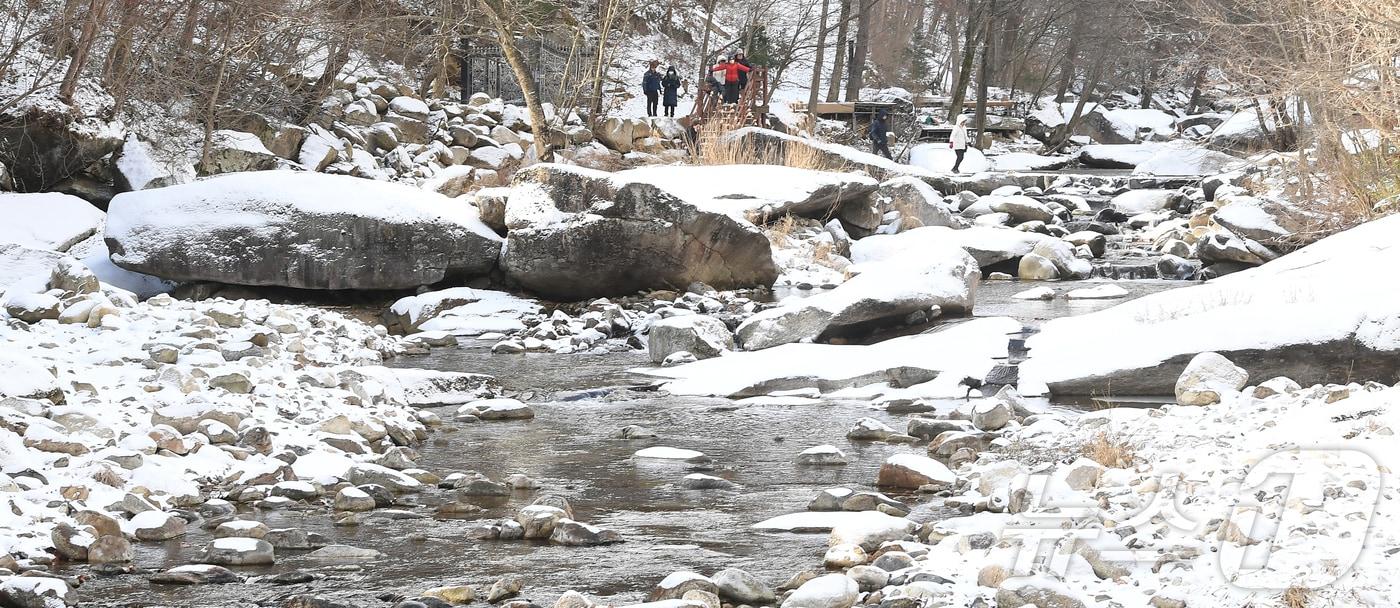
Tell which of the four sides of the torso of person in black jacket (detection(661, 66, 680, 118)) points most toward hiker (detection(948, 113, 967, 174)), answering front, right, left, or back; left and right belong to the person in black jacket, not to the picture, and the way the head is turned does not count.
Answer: left

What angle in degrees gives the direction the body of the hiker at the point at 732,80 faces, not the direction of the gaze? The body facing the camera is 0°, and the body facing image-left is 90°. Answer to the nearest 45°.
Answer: approximately 0°

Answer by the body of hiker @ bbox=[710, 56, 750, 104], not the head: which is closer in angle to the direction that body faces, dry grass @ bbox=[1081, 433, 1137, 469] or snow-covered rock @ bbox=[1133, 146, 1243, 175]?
the dry grass

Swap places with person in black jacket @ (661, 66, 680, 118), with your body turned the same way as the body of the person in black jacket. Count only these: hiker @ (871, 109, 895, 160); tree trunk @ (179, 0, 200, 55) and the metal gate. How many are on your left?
1

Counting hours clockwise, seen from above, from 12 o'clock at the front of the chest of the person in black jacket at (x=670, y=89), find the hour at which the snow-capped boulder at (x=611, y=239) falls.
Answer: The snow-capped boulder is roughly at 12 o'clock from the person in black jacket.

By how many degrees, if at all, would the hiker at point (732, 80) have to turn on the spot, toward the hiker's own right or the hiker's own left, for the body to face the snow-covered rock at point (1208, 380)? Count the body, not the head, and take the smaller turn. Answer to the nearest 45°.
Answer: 0° — they already face it

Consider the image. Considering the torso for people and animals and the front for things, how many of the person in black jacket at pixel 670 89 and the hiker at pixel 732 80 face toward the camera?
2

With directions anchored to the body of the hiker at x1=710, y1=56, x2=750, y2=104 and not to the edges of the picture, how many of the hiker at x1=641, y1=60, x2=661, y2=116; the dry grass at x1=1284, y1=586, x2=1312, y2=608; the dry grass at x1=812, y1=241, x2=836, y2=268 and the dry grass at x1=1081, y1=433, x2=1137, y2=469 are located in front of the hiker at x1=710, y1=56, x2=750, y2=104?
3

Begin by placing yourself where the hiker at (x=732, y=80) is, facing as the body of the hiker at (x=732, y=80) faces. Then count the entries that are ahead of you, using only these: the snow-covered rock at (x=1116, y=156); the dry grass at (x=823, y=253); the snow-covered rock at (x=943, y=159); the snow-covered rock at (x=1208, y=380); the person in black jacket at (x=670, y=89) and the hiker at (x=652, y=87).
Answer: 2

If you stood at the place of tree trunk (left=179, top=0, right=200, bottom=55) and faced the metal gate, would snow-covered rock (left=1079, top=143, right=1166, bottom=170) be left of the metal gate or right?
right
